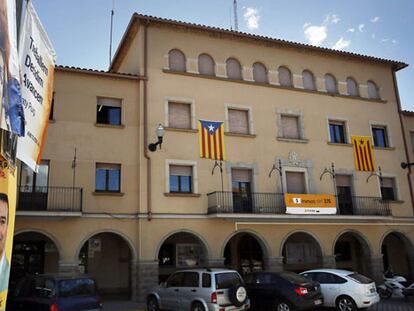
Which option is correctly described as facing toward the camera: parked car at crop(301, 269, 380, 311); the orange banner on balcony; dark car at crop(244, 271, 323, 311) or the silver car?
the orange banner on balcony

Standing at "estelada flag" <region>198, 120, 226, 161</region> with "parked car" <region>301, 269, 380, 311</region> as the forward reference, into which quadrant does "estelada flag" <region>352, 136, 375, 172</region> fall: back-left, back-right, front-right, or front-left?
front-left

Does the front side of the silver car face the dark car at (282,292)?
no

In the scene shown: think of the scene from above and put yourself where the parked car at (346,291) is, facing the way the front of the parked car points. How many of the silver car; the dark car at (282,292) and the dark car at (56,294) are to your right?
0

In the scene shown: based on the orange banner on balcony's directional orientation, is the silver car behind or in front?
in front

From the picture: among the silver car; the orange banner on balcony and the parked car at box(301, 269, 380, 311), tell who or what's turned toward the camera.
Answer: the orange banner on balcony

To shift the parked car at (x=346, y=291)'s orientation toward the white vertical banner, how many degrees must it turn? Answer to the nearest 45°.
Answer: approximately 90° to its left

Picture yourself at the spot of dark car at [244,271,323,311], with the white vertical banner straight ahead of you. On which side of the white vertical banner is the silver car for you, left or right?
right

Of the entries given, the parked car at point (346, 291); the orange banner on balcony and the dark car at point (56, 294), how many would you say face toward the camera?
1

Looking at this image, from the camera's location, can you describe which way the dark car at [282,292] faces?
facing away from the viewer and to the left of the viewer

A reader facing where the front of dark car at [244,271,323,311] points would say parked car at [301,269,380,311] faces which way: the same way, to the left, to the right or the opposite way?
the same way

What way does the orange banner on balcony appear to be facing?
toward the camera

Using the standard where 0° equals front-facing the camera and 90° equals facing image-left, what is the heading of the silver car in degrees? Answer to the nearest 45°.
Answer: approximately 135°

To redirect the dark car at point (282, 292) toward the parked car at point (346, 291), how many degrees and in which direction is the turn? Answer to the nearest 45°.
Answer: approximately 135° to its right

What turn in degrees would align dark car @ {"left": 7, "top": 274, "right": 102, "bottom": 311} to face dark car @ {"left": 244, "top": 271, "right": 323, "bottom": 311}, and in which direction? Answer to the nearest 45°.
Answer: approximately 135° to its right

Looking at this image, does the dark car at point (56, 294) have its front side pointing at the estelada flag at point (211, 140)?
no

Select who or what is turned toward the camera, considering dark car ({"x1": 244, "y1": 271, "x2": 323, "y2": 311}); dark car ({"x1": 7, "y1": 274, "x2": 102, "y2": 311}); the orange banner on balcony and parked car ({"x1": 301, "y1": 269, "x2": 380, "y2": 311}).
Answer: the orange banner on balcony
